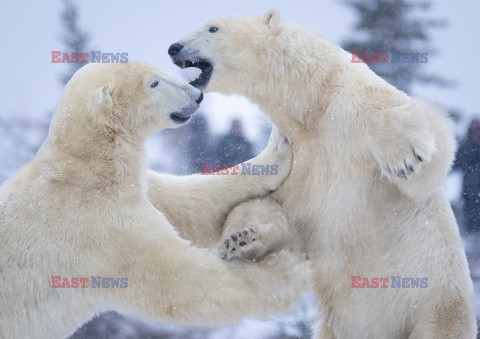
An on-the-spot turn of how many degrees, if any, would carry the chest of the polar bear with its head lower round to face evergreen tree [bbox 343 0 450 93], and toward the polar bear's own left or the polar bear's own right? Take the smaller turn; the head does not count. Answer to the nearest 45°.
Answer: approximately 45° to the polar bear's own left

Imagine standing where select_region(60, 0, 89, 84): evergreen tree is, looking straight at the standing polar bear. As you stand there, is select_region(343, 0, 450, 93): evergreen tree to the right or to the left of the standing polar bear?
left

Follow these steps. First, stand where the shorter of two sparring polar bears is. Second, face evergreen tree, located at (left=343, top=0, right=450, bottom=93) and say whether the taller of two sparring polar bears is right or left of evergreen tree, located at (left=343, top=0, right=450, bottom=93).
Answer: right

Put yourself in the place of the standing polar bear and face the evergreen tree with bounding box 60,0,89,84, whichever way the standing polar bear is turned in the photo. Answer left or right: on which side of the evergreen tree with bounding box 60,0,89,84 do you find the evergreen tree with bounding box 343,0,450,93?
right

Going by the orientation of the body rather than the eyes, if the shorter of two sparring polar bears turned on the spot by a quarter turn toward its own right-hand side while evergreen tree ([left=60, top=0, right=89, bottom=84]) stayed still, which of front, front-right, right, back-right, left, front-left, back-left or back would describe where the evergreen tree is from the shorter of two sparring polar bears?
back

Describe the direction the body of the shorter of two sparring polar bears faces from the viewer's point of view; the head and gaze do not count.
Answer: to the viewer's right

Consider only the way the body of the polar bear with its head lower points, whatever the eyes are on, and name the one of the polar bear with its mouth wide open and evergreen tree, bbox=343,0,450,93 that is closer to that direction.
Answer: the polar bear with its mouth wide open

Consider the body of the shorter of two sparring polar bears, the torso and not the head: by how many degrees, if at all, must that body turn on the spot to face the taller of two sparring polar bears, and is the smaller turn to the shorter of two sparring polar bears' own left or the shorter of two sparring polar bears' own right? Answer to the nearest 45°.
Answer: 0° — it already faces it
